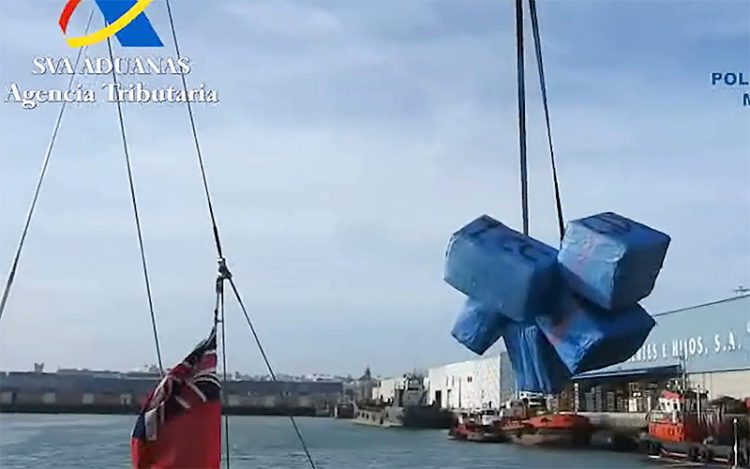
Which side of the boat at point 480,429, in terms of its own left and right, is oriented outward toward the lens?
left

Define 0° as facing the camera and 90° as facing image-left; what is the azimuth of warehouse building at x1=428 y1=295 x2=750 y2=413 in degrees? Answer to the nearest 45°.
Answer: approximately 45°

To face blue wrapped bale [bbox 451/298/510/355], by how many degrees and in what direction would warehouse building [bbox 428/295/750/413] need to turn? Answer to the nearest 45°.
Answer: approximately 45° to its left

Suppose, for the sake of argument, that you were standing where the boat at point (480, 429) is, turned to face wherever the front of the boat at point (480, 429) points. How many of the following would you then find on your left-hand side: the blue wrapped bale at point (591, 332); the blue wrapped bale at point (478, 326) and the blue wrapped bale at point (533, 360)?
3
